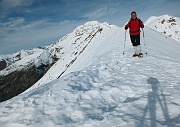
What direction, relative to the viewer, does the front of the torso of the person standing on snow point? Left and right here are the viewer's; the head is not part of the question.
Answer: facing the viewer
